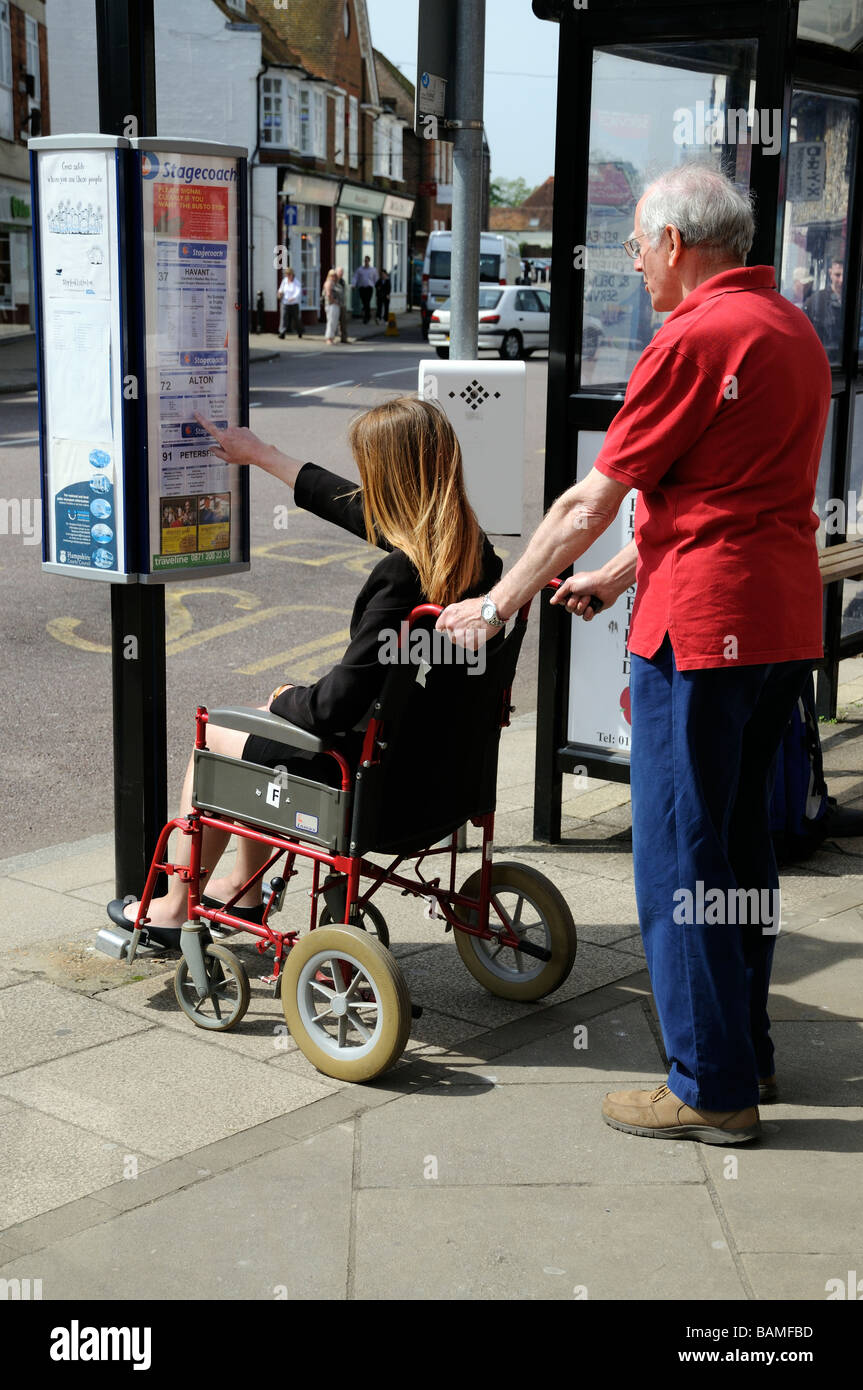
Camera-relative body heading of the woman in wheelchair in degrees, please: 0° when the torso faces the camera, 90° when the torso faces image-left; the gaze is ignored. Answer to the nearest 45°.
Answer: approximately 135°

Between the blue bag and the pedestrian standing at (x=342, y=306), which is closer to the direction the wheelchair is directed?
the pedestrian standing

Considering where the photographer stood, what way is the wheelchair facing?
facing away from the viewer and to the left of the viewer

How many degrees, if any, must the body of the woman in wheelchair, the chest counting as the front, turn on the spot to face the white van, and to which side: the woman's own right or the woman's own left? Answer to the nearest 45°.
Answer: approximately 45° to the woman's own right

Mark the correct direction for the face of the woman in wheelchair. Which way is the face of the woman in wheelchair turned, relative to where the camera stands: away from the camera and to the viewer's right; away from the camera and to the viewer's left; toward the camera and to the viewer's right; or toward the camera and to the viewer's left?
away from the camera and to the viewer's left

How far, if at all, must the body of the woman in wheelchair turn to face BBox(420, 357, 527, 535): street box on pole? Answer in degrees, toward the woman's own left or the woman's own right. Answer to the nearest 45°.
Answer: approximately 45° to the woman's own right

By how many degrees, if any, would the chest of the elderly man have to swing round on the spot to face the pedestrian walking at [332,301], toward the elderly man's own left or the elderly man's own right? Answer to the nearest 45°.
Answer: approximately 45° to the elderly man's own right
